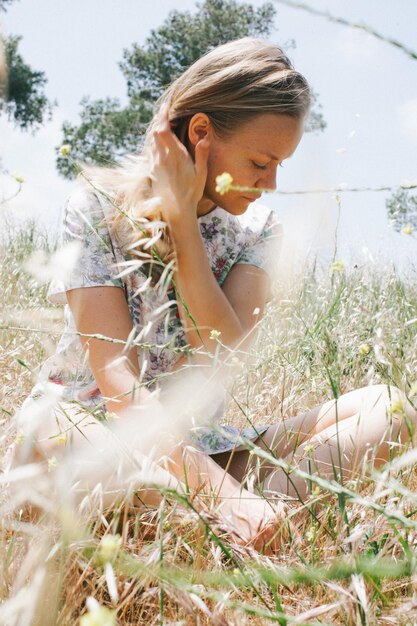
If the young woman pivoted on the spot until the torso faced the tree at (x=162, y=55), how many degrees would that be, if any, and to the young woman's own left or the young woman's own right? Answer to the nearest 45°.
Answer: approximately 135° to the young woman's own left

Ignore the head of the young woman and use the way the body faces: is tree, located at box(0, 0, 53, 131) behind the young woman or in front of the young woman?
behind

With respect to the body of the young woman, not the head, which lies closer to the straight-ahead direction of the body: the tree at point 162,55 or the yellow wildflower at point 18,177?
the yellow wildflower

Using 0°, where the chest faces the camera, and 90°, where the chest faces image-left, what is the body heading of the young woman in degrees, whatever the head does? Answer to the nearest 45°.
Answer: approximately 315°
